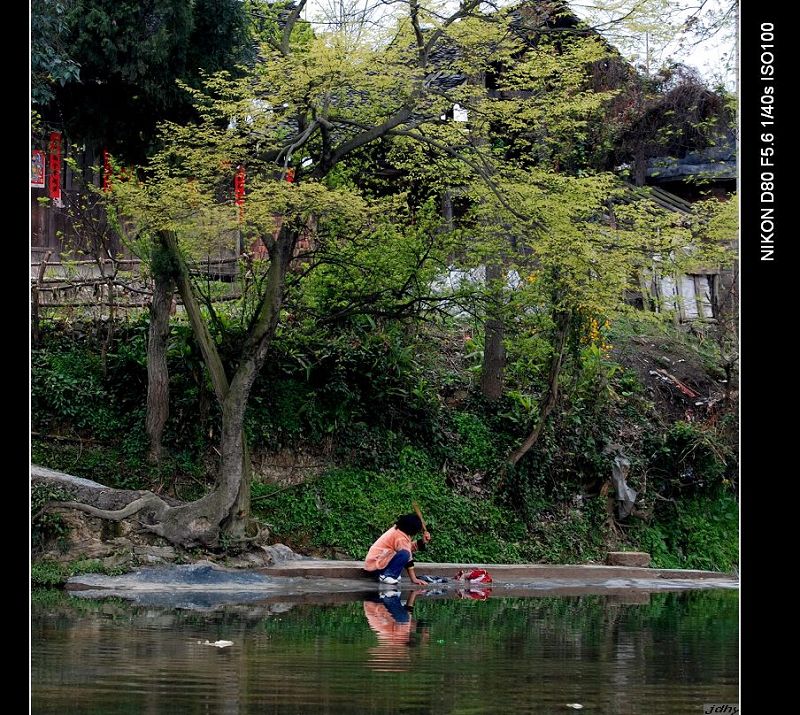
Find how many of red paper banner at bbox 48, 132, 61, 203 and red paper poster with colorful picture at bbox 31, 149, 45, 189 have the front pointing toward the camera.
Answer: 2

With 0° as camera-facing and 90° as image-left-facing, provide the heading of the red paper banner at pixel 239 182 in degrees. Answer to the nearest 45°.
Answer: approximately 0°

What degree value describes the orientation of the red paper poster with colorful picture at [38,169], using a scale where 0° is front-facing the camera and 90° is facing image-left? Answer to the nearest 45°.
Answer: approximately 0°

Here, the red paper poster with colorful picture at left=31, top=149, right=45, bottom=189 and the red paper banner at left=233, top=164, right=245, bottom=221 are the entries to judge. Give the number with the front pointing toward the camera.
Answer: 2

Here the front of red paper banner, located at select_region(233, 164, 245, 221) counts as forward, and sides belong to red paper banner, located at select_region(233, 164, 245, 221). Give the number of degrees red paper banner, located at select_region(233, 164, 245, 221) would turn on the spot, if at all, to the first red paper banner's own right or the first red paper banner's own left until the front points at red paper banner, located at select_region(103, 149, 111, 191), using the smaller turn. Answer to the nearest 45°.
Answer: approximately 135° to the first red paper banner's own right
